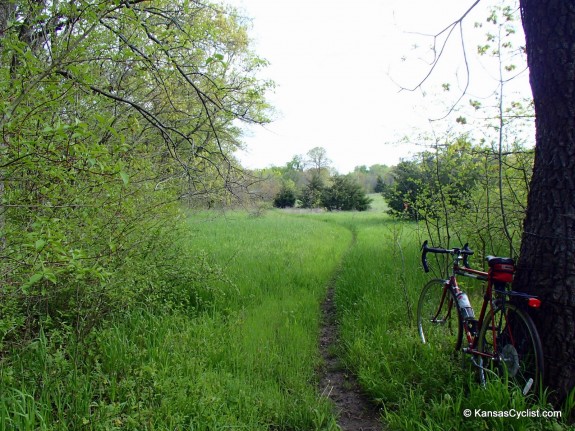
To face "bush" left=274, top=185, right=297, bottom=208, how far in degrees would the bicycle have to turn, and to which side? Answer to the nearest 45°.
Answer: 0° — it already faces it

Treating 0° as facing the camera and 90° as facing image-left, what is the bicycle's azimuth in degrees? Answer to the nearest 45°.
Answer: approximately 135°

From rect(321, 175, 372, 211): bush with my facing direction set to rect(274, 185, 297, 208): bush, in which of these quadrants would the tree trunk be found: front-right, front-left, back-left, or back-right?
back-left

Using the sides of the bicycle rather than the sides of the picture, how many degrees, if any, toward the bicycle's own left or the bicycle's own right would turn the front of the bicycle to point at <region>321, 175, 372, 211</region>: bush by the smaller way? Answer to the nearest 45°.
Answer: approximately 45° to the bicycle's own right

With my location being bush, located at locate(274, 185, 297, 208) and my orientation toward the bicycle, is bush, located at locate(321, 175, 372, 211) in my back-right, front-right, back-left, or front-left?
front-left
